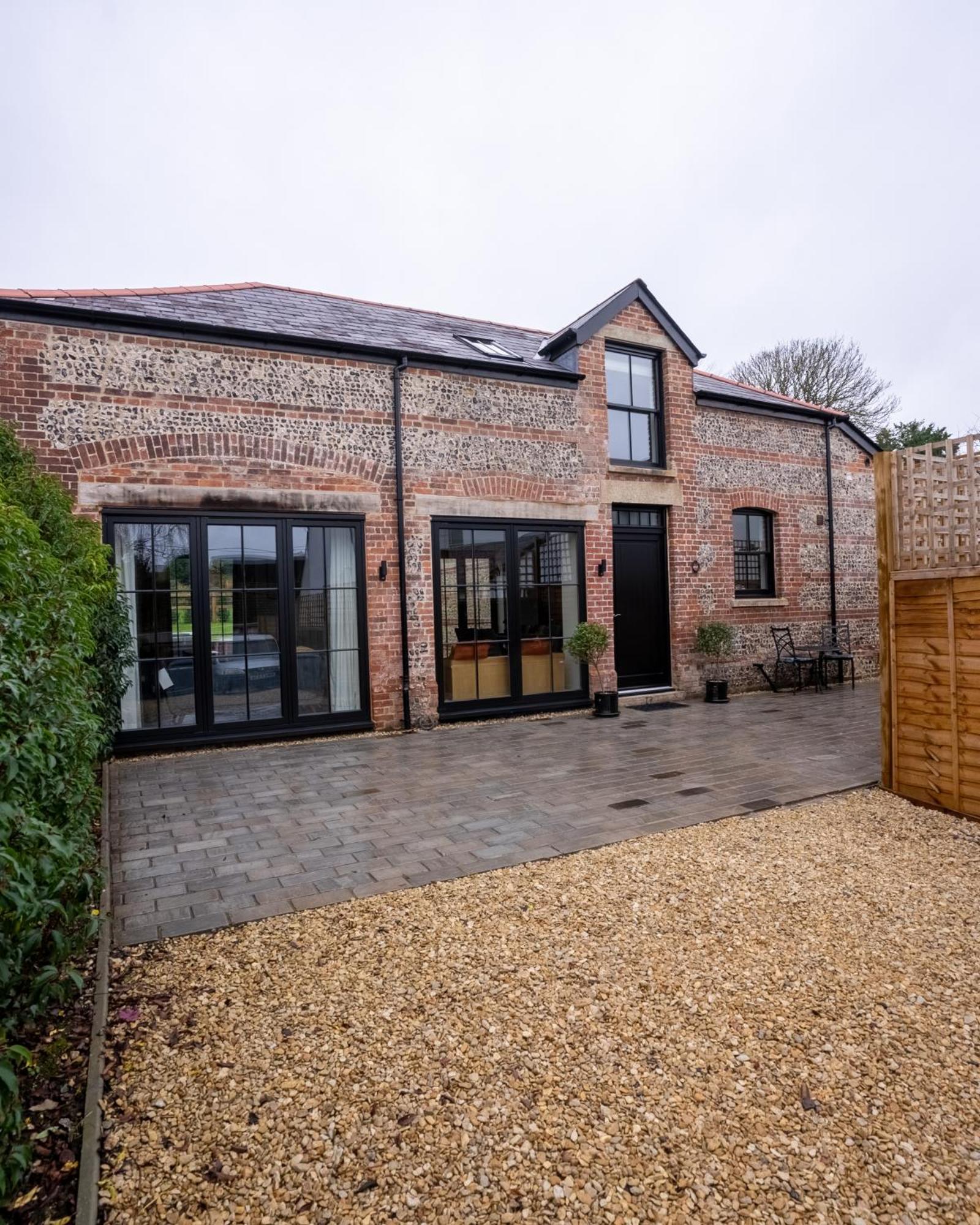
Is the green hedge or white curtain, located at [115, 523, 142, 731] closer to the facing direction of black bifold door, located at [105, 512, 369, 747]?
the green hedge

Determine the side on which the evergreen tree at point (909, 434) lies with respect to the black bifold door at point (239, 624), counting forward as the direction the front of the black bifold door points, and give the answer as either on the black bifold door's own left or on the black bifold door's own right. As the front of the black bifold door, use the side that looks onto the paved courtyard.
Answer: on the black bifold door's own left

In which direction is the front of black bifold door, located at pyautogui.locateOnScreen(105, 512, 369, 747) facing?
toward the camera

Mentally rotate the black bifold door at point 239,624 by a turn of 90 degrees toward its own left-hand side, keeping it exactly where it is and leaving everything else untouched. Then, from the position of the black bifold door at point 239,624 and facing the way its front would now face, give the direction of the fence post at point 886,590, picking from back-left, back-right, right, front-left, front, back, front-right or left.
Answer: front-right

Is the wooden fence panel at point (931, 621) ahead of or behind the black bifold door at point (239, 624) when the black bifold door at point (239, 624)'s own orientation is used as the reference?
ahead

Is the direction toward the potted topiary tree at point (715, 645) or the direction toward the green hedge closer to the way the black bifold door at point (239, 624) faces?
the green hedge

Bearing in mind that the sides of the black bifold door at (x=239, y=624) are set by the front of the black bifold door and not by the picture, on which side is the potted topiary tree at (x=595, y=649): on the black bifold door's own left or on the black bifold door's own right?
on the black bifold door's own left

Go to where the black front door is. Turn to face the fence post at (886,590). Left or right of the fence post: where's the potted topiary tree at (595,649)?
right

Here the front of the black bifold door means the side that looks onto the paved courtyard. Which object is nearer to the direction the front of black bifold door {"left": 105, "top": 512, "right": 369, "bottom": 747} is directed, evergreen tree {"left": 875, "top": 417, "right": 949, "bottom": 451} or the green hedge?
the green hedge

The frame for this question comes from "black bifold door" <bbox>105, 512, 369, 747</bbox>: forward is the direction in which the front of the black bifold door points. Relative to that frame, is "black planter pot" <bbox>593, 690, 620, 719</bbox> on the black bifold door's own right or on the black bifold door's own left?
on the black bifold door's own left

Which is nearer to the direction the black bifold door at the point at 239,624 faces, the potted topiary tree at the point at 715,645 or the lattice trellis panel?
the lattice trellis panel

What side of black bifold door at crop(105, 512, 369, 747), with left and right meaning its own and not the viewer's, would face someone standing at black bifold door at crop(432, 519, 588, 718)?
left

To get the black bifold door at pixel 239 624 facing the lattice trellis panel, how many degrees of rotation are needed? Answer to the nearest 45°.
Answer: approximately 45° to its left

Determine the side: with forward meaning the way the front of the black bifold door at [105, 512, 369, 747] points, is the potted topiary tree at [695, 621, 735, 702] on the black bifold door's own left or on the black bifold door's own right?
on the black bifold door's own left

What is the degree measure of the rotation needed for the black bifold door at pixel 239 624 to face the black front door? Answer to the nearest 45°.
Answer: approximately 90° to its left
